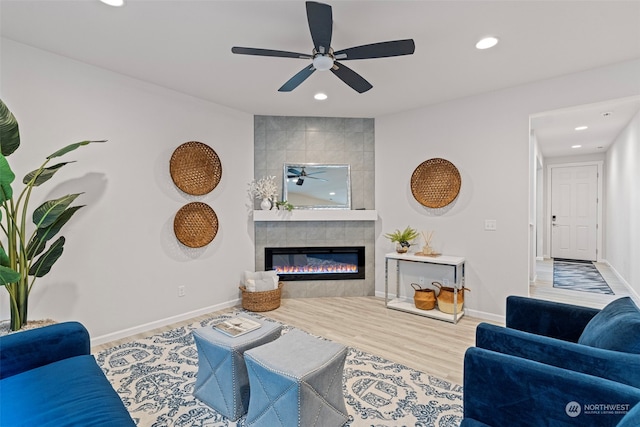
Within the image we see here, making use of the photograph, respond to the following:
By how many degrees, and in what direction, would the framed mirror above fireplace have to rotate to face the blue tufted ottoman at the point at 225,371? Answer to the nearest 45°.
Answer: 0° — it already faces it

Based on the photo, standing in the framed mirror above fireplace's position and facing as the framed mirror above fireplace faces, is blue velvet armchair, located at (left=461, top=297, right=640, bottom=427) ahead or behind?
ahead

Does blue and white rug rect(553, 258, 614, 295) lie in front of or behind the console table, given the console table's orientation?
behind

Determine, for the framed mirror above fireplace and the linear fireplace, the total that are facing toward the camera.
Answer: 2

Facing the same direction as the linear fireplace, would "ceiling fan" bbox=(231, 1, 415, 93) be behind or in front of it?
in front

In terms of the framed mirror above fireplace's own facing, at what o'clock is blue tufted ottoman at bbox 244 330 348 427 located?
The blue tufted ottoman is roughly at 12 o'clock from the framed mirror above fireplace.

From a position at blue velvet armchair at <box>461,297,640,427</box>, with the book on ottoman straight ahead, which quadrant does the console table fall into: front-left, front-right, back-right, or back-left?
front-right

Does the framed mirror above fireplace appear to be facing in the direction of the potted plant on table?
no

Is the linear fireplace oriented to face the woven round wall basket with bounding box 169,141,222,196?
no

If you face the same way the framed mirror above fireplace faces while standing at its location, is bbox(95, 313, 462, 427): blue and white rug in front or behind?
in front

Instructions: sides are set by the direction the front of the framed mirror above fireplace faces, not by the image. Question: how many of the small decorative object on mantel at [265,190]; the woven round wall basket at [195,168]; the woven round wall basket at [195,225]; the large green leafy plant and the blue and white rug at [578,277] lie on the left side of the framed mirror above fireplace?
1

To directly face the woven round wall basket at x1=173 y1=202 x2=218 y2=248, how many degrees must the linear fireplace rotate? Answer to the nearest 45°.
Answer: approximately 45° to its right

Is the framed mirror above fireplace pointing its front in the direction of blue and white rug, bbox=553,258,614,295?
no

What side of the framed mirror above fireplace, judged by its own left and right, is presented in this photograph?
front

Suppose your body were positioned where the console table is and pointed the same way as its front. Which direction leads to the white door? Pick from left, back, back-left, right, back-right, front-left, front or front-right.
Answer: back

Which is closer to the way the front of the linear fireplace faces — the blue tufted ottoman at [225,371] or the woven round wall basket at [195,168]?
the blue tufted ottoman

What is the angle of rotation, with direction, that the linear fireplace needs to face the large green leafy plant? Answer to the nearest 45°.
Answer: approximately 45° to its right

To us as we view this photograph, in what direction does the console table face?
facing the viewer and to the left of the viewer

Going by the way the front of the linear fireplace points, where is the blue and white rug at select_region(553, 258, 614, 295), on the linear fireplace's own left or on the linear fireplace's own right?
on the linear fireplace's own left

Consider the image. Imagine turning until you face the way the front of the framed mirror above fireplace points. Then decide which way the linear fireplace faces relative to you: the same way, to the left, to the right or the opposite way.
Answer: the same way

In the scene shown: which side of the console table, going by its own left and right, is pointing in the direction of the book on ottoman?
front

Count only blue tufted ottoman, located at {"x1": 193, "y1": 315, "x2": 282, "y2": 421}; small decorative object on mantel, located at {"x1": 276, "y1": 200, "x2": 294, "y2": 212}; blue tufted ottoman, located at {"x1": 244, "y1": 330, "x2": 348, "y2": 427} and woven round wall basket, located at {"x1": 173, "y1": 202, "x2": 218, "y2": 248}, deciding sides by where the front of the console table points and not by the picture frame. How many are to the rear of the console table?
0
